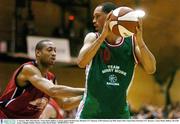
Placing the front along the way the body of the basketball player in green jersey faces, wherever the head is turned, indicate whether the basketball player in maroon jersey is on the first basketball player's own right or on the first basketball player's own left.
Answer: on the first basketball player's own right

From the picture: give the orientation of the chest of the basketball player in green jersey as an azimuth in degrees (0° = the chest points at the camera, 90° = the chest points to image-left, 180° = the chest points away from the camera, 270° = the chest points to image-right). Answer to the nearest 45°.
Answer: approximately 0°
